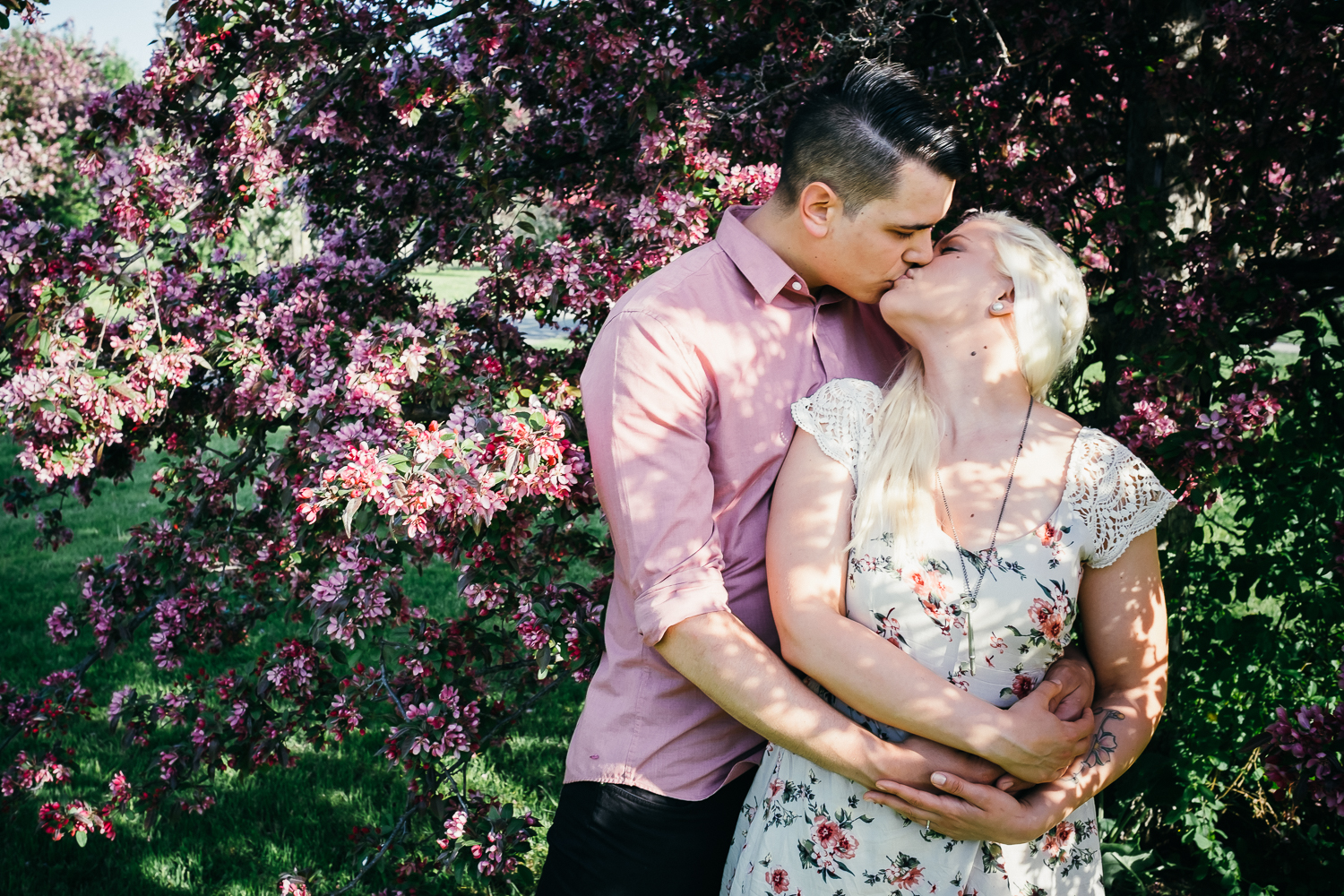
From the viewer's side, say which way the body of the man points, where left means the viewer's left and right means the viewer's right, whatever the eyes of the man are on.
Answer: facing the viewer and to the right of the viewer

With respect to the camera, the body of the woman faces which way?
toward the camera

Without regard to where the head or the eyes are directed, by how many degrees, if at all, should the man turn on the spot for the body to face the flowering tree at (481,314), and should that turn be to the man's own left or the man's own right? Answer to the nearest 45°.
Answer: approximately 180°
